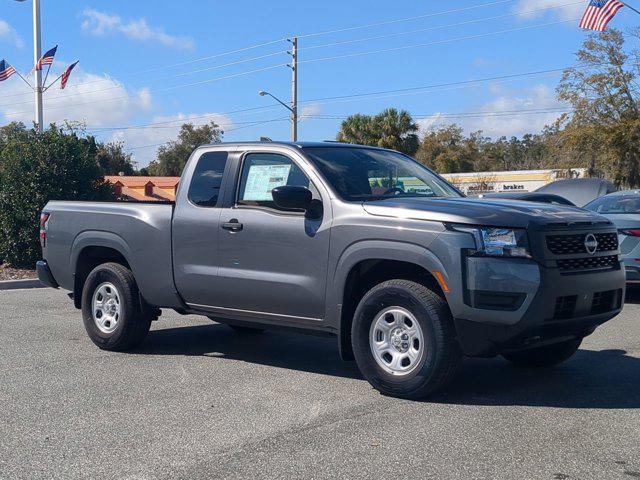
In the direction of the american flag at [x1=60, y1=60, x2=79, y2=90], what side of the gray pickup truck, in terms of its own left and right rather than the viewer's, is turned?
back

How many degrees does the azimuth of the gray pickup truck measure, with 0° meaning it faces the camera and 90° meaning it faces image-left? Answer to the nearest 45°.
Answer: approximately 315°

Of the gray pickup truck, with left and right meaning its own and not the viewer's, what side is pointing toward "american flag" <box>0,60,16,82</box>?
back

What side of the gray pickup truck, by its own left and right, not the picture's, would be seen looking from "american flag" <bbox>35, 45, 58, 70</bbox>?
back

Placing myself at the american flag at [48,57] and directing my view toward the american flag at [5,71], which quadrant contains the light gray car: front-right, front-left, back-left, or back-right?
back-left

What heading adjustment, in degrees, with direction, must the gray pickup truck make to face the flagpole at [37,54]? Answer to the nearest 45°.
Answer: approximately 180°

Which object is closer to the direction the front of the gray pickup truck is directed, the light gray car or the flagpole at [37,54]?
the light gray car

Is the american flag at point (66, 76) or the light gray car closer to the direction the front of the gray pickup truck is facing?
the light gray car

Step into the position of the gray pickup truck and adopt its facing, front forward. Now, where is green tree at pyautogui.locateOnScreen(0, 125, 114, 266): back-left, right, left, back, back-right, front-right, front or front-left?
back

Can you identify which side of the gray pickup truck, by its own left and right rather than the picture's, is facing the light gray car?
left

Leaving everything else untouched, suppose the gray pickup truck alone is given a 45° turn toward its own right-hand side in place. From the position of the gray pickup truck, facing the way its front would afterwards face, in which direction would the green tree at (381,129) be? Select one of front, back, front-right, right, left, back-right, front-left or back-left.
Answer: back
